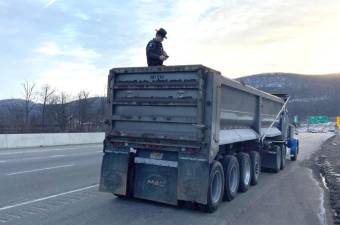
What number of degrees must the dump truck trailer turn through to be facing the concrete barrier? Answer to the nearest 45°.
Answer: approximately 90° to its left

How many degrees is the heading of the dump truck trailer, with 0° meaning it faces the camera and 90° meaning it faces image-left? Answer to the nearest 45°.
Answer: approximately 225°
